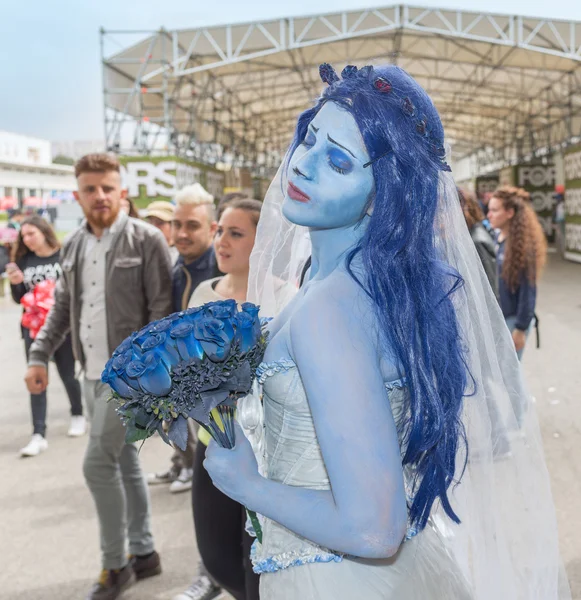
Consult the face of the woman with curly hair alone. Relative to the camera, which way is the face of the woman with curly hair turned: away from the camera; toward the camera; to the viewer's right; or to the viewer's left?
to the viewer's left

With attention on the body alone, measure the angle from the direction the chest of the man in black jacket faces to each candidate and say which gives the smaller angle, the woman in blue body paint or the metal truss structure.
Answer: the woman in blue body paint

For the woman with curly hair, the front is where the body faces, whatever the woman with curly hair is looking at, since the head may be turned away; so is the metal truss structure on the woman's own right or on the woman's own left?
on the woman's own right

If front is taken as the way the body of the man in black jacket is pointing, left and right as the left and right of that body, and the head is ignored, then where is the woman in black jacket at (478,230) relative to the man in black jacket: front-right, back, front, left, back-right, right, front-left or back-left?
back-left

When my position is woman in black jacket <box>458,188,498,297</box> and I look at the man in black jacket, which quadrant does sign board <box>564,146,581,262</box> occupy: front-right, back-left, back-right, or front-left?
back-right

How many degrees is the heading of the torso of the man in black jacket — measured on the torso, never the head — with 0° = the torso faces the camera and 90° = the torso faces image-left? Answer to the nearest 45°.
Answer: approximately 45°

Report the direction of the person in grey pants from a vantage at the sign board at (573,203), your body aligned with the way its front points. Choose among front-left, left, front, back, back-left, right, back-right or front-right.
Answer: front-left

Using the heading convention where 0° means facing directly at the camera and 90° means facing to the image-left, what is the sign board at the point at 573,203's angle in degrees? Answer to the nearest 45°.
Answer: approximately 45°
